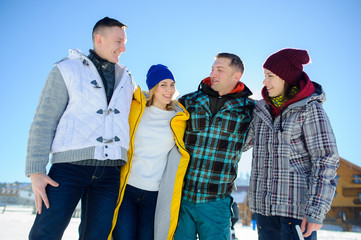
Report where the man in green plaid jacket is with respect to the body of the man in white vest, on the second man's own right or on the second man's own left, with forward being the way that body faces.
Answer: on the second man's own left

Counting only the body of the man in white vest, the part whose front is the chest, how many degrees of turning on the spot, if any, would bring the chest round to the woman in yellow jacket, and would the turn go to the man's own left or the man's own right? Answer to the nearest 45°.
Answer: approximately 90° to the man's own left

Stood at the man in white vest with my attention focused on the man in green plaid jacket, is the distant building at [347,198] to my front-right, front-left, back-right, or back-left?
front-left

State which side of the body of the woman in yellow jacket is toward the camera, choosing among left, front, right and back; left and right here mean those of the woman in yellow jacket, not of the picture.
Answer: front

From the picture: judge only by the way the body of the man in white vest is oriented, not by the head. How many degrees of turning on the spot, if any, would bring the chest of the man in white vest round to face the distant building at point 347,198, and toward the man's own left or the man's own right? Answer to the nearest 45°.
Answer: approximately 90° to the man's own left

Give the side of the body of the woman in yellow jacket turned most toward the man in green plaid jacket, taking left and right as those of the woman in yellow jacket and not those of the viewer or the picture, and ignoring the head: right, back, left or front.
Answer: left

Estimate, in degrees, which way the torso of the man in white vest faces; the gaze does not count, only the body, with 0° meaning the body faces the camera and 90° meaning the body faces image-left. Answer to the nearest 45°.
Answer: approximately 315°

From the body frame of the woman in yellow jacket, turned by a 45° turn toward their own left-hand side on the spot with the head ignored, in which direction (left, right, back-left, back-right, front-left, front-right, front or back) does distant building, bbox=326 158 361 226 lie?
left

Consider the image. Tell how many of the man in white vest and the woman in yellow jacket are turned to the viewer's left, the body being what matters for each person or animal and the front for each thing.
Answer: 0
